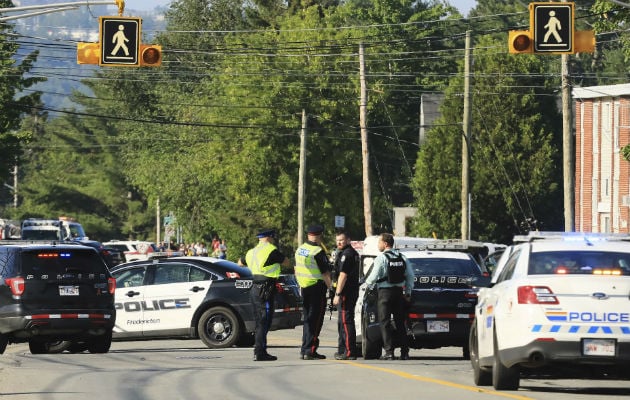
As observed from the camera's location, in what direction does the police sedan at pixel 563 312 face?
facing away from the viewer

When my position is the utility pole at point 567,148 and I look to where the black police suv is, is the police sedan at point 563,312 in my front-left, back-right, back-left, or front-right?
front-left

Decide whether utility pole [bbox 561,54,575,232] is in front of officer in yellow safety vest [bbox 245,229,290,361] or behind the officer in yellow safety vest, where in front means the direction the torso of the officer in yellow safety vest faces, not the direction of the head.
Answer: in front

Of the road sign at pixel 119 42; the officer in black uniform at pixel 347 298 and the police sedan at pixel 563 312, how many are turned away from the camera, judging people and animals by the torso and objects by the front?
1

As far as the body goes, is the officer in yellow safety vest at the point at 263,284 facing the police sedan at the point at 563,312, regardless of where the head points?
no

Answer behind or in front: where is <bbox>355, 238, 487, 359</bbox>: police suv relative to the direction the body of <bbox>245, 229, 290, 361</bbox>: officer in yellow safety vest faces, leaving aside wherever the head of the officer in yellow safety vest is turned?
in front

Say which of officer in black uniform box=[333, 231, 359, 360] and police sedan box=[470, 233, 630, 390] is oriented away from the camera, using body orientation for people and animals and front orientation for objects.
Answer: the police sedan

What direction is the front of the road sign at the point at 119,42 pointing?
toward the camera

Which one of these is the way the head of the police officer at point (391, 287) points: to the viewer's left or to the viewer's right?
to the viewer's left

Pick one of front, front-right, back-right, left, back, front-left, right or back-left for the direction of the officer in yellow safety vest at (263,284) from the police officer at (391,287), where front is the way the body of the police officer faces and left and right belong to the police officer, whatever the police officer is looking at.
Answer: front-left
